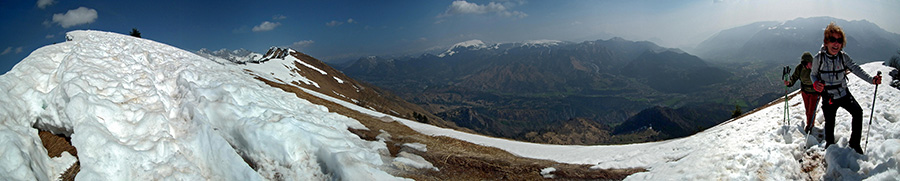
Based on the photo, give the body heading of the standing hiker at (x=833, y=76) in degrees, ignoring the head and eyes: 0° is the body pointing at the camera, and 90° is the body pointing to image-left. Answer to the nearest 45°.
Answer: approximately 0°

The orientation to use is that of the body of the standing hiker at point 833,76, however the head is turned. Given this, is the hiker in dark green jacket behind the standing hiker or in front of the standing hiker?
behind
